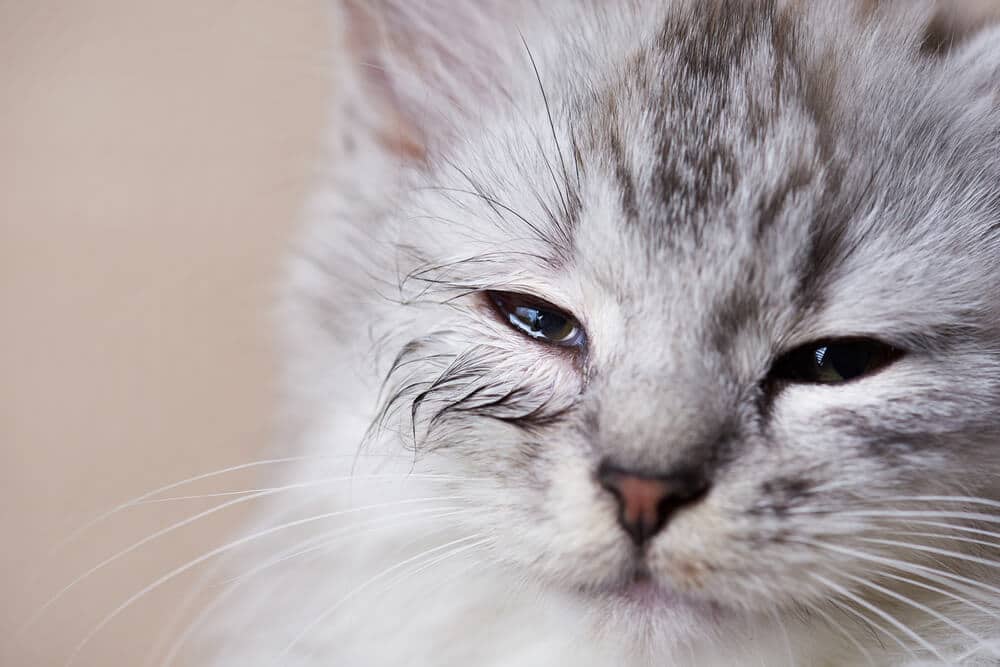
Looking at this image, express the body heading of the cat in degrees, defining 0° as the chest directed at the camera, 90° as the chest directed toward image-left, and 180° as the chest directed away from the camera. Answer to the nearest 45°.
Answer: approximately 0°
